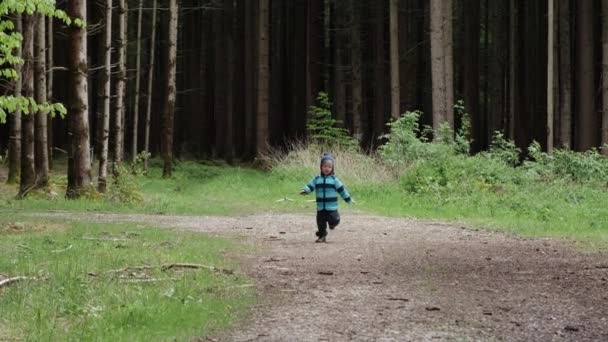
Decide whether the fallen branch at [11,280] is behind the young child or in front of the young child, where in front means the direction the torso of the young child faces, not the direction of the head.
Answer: in front

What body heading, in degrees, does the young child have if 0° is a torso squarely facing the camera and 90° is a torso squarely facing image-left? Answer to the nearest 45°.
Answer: approximately 0°

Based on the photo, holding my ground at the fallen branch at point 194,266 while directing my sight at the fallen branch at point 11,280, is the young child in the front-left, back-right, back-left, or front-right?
back-right

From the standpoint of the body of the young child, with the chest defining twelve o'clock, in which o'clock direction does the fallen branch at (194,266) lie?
The fallen branch is roughly at 1 o'clock from the young child.
